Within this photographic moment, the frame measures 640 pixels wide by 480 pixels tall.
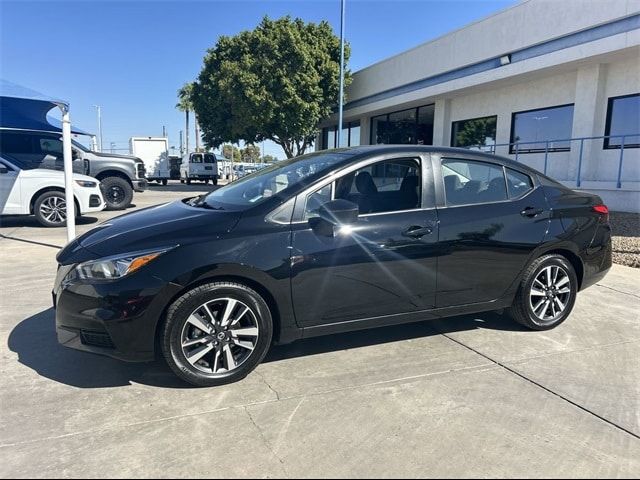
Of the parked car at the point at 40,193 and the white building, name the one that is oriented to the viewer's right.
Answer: the parked car

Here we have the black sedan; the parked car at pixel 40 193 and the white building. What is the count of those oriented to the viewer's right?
1

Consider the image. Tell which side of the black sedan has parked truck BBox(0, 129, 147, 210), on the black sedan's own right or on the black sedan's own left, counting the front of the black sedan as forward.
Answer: on the black sedan's own right

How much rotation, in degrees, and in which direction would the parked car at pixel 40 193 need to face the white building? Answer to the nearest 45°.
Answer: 0° — it already faces it

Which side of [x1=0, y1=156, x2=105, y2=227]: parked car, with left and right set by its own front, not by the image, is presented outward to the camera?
right

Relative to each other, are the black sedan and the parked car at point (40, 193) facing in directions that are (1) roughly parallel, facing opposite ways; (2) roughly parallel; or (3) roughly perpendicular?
roughly parallel, facing opposite ways

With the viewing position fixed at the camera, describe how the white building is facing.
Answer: facing the viewer and to the left of the viewer

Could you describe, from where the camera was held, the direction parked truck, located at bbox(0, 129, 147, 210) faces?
facing to the right of the viewer

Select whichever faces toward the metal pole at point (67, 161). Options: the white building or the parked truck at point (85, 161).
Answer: the white building

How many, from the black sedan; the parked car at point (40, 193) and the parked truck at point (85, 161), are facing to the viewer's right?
2

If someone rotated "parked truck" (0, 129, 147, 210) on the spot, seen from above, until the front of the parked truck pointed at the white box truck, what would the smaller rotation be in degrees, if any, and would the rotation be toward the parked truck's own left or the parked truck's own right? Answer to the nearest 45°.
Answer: approximately 90° to the parked truck's own left

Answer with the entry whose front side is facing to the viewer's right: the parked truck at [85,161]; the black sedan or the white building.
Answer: the parked truck

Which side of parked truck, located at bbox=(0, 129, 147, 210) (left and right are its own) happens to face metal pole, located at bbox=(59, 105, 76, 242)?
right

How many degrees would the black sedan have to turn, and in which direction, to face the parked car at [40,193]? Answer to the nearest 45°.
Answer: approximately 90° to its right

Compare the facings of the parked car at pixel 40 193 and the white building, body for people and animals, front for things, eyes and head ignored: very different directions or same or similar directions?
very different directions

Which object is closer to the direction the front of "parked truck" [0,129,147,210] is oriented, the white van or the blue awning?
the white van
